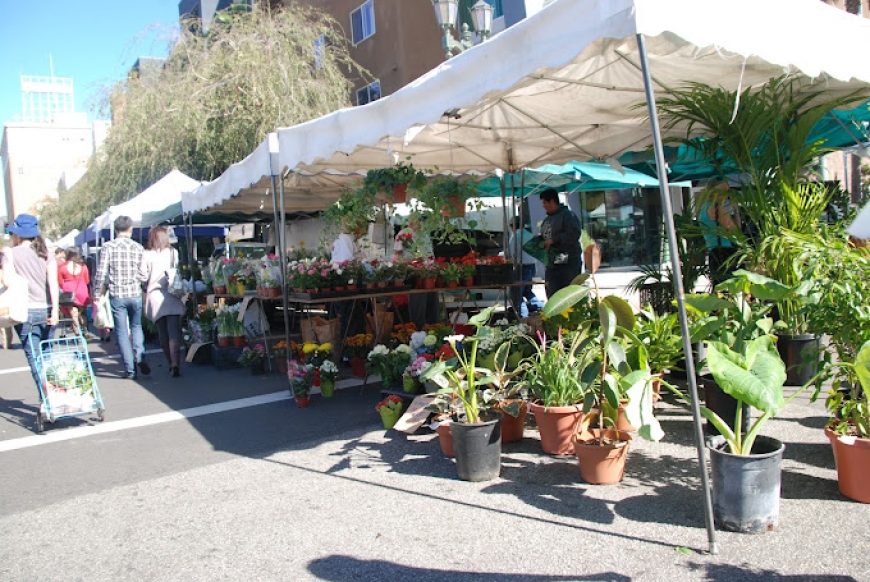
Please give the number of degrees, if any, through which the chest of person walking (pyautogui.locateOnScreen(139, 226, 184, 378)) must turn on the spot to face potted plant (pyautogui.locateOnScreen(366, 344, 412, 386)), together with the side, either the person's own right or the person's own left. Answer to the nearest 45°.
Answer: approximately 135° to the person's own right

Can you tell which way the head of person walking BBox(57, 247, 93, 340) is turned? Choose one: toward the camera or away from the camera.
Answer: away from the camera

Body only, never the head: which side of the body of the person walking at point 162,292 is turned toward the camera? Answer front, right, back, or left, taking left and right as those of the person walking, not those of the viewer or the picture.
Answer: back

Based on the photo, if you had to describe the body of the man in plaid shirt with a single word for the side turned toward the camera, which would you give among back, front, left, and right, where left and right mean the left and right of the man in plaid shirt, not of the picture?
back

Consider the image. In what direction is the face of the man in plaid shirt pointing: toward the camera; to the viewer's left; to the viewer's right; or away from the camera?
away from the camera

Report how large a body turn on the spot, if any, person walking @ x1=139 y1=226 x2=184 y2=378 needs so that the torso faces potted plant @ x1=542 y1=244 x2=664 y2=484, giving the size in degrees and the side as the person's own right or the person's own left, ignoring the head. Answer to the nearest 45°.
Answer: approximately 180°
